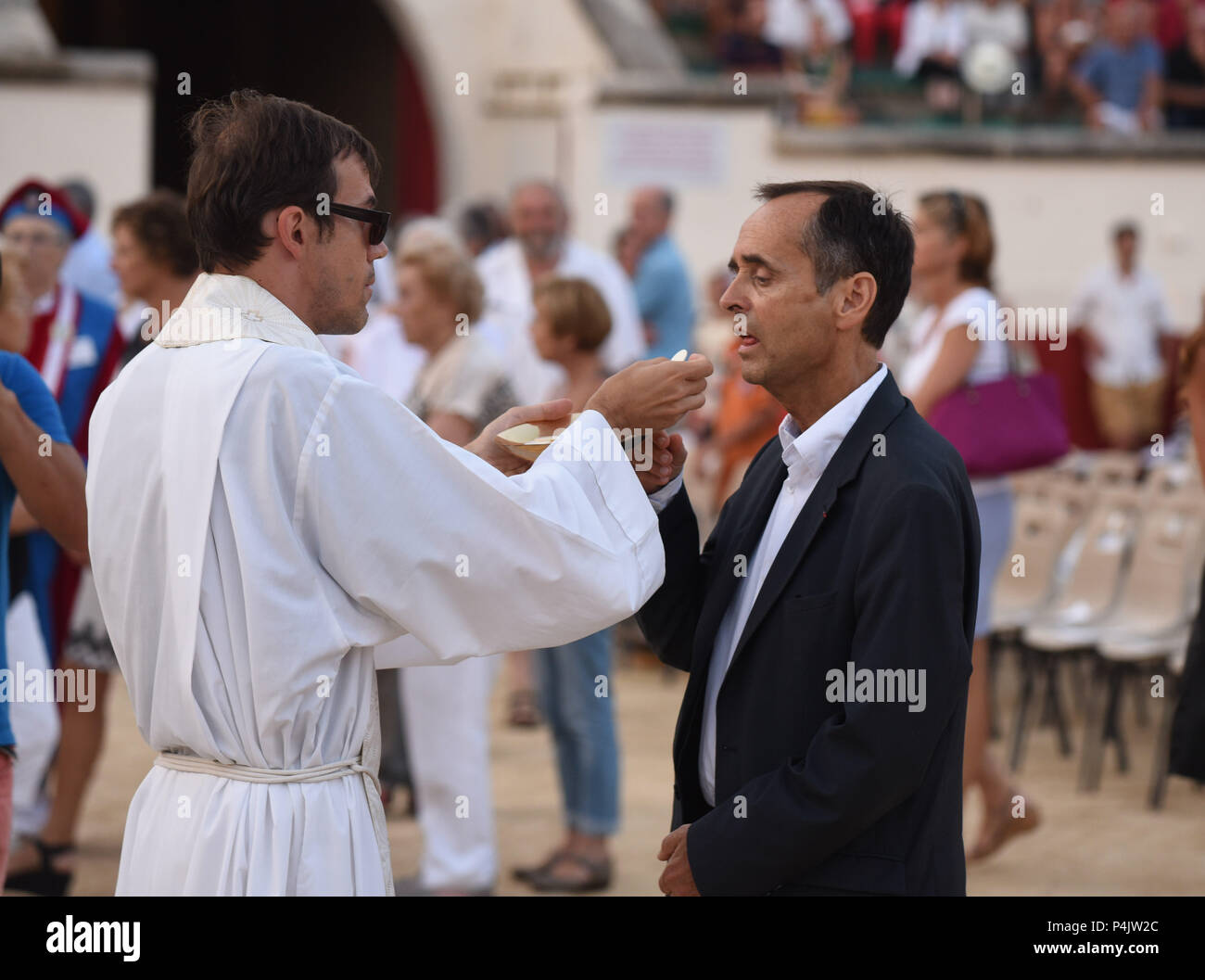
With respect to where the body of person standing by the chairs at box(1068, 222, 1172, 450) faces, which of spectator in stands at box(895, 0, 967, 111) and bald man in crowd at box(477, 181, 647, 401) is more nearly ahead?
the bald man in crowd

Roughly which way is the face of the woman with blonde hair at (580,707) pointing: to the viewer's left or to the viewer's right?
to the viewer's left

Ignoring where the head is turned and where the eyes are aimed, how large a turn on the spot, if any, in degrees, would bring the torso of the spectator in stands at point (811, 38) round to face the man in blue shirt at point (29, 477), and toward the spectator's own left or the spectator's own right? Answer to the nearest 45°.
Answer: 0° — they already face them

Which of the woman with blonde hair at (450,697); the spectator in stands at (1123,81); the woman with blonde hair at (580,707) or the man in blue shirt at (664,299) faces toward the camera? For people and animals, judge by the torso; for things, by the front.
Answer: the spectator in stands

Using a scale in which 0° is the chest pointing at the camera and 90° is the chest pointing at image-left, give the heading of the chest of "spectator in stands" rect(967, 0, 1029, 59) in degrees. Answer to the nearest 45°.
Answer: approximately 0°

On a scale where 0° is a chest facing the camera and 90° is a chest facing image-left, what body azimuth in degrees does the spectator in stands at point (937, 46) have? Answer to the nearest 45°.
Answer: approximately 0°

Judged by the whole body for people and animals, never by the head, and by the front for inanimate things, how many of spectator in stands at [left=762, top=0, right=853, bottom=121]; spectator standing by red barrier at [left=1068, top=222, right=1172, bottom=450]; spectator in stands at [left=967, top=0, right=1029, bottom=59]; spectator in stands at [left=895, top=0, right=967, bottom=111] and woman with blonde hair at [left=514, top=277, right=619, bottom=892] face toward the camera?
4

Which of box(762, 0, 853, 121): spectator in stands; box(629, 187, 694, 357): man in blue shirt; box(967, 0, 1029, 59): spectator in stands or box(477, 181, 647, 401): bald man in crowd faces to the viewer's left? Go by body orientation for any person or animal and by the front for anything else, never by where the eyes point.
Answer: the man in blue shirt

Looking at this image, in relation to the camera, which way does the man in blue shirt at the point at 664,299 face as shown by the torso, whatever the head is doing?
to the viewer's left

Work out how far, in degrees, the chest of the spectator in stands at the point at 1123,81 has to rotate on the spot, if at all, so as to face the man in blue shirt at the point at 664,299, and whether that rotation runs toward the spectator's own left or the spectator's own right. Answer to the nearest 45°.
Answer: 0° — they already face them
